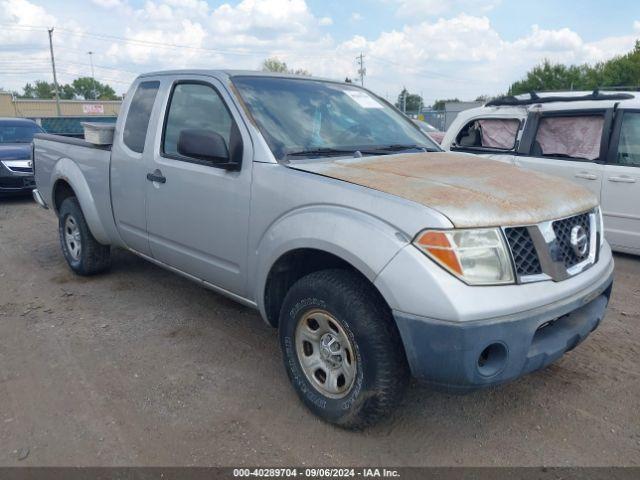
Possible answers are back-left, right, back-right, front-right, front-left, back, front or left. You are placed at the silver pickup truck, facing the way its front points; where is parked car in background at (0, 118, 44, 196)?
back

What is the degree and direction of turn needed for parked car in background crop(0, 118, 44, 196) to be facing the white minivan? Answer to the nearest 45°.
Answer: approximately 45° to its left

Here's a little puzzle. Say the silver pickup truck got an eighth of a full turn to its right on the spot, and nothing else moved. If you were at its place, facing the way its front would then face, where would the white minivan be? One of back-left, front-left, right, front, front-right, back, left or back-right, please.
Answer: back-left

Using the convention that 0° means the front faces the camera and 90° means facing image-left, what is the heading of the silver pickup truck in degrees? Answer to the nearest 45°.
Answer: approximately 315°

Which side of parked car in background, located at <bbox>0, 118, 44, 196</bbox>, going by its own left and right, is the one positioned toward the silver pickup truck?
front

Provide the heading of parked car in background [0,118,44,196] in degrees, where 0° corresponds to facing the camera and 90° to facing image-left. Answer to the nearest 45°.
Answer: approximately 0°

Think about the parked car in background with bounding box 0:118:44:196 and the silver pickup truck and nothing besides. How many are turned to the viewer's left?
0
